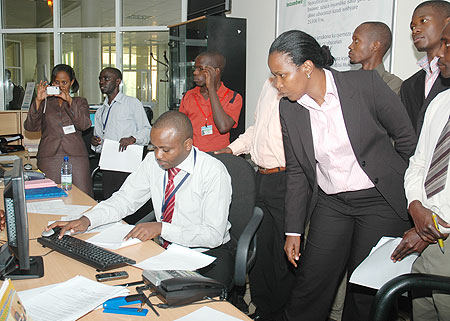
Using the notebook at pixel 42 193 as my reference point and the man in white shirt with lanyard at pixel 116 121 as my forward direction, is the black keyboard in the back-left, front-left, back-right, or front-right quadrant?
back-right

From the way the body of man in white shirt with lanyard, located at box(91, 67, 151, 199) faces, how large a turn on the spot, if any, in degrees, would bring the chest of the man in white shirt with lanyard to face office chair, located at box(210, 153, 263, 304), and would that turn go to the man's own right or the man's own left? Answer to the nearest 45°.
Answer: approximately 45° to the man's own left

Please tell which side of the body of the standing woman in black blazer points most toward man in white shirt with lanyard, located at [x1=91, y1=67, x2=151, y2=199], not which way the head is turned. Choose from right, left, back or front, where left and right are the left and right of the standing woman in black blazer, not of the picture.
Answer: right

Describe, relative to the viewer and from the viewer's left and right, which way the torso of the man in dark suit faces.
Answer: facing the viewer and to the left of the viewer

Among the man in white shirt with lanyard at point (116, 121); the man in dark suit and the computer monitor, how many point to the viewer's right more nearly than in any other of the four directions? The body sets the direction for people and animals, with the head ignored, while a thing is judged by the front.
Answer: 1

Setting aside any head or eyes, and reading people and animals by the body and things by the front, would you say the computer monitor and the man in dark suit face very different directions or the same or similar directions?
very different directions

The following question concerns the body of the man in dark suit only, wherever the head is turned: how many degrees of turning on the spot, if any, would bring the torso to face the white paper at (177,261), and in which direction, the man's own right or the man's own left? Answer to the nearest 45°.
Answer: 0° — they already face it

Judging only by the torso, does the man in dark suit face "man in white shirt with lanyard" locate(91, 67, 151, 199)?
no

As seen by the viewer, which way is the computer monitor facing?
to the viewer's right

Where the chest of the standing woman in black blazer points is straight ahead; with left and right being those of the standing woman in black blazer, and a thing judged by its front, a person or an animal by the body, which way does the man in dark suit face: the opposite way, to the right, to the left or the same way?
the same way

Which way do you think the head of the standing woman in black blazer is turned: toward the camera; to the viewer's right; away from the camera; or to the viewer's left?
to the viewer's left

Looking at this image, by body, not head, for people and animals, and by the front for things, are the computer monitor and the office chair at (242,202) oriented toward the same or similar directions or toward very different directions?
very different directions

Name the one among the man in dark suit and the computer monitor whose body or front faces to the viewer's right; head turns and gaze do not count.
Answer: the computer monitor
